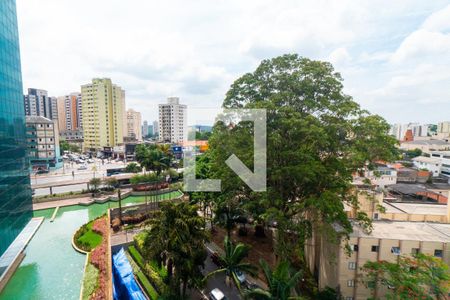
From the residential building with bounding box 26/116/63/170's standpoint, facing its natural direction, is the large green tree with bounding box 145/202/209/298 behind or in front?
in front

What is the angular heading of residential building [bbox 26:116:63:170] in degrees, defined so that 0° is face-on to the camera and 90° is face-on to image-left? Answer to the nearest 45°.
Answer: approximately 0°

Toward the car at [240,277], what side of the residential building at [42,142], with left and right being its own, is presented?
front

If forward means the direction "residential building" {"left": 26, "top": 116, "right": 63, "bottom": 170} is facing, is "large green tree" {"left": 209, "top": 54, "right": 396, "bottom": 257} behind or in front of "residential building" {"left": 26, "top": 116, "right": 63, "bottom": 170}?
in front

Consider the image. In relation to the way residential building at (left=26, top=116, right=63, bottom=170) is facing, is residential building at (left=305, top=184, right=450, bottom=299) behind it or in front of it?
in front

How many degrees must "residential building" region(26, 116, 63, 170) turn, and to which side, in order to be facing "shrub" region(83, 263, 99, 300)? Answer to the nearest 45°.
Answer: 0° — it already faces it

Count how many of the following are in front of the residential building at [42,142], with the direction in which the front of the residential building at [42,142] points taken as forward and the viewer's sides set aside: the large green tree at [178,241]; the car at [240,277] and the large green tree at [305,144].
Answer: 3
